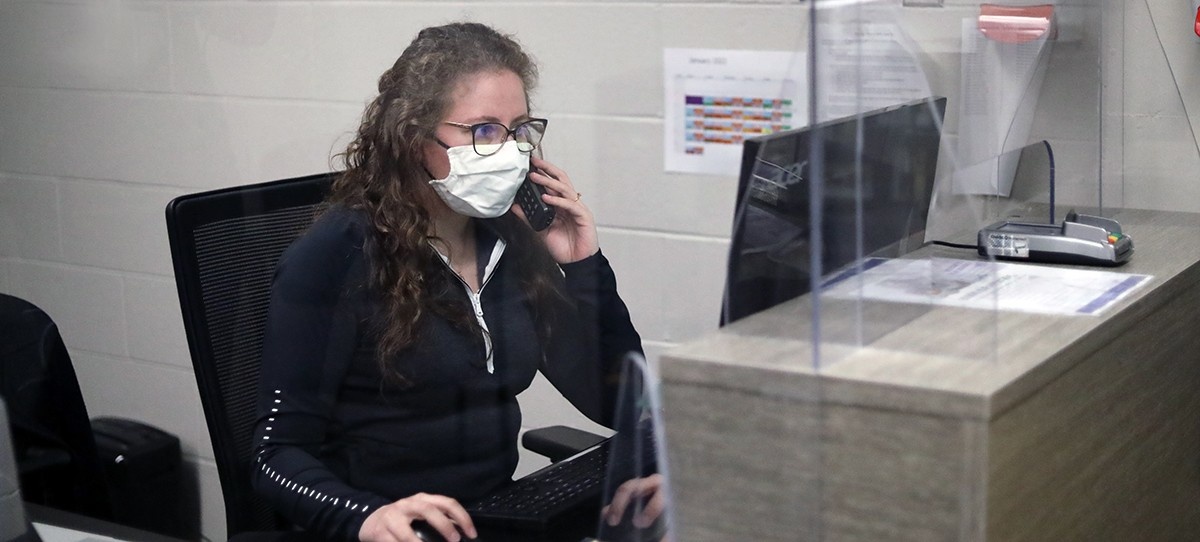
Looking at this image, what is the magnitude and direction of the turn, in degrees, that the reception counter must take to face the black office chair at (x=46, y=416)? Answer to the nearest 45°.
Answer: approximately 135° to its right

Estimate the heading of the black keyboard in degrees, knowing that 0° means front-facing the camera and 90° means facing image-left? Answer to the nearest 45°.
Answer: approximately 135°

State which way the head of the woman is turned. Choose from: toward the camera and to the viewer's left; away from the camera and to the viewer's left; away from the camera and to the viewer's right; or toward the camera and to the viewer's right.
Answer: toward the camera and to the viewer's right
